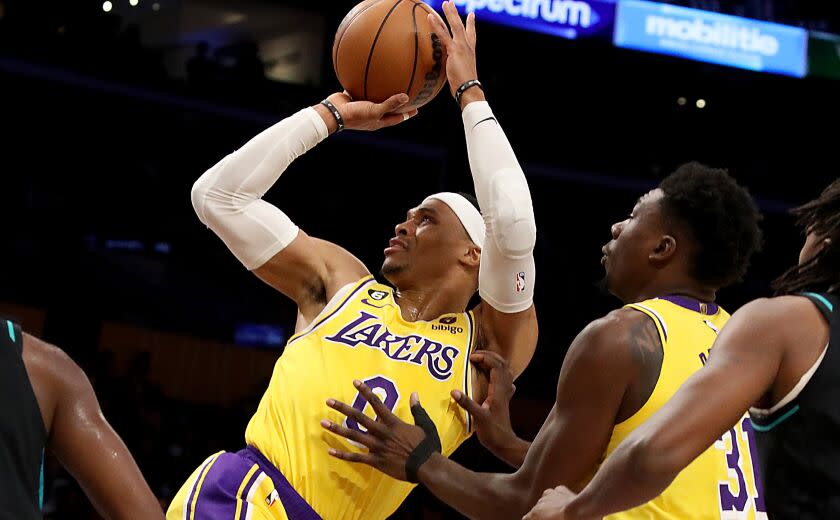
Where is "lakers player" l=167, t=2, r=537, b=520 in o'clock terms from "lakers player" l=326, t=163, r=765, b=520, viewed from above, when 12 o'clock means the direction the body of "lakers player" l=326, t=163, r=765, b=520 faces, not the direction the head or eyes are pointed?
"lakers player" l=167, t=2, r=537, b=520 is roughly at 12 o'clock from "lakers player" l=326, t=163, r=765, b=520.

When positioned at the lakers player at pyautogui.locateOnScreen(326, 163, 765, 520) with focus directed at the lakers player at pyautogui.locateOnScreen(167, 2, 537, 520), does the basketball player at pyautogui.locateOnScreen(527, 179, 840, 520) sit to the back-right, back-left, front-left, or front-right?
back-left

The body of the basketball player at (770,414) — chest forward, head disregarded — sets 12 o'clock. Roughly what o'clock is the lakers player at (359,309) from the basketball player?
The lakers player is roughly at 12 o'clock from the basketball player.

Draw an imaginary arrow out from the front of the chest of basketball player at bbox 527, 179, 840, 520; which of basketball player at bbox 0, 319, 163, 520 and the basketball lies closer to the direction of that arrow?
the basketball

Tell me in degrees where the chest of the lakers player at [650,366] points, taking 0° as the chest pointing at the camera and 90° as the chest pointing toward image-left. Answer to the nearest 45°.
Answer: approximately 135°

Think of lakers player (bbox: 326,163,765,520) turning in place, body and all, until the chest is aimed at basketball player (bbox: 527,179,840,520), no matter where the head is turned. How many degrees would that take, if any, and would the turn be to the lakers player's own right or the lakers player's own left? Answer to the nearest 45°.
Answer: approximately 135° to the lakers player's own left

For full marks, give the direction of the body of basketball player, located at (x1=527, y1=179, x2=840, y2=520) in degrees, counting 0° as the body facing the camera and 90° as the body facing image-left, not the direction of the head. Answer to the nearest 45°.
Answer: approximately 135°
